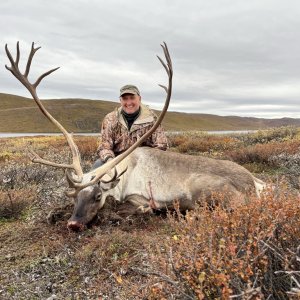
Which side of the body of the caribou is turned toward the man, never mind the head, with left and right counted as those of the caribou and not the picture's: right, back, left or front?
right

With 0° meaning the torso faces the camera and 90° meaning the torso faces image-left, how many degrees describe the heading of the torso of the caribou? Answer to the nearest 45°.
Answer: approximately 90°

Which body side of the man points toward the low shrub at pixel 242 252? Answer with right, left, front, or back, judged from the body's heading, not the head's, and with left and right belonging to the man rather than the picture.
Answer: front

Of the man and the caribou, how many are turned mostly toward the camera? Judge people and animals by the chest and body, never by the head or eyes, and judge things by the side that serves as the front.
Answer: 1

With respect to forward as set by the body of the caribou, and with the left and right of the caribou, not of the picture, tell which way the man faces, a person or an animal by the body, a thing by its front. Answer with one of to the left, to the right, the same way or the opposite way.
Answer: to the left

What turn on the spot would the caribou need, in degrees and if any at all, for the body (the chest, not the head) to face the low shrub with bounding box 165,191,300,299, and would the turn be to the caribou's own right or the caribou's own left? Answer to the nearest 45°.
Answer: approximately 90° to the caribou's own left

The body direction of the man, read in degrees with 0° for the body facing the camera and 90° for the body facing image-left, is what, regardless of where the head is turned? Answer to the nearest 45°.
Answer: approximately 0°

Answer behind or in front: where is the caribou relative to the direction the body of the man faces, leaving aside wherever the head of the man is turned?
in front
